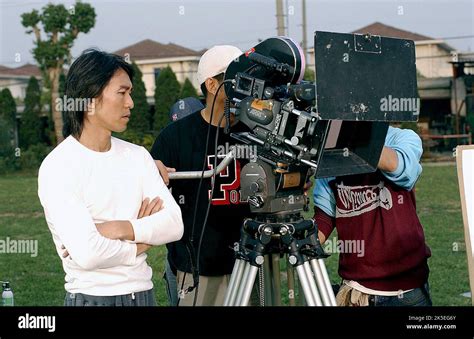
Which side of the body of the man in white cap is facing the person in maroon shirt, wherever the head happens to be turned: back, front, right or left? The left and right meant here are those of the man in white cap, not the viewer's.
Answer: front

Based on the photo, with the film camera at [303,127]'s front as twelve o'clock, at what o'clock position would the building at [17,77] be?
The building is roughly at 7 o'clock from the film camera.

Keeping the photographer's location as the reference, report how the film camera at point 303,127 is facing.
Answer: facing the viewer and to the right of the viewer

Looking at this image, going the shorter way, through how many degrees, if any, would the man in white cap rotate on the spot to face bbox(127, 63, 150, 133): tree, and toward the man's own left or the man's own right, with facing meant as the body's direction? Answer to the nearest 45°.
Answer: approximately 135° to the man's own left

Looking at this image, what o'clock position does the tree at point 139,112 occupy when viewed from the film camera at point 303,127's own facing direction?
The tree is roughly at 7 o'clock from the film camera.

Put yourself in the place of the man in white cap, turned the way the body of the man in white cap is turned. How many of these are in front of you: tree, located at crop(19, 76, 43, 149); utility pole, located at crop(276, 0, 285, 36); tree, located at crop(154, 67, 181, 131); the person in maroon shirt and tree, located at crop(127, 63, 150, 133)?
1

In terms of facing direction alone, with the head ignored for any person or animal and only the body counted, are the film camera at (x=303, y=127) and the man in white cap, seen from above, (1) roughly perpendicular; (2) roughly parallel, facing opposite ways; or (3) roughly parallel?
roughly parallel

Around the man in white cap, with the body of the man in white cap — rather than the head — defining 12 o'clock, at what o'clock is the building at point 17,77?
The building is roughly at 7 o'clock from the man in white cap.

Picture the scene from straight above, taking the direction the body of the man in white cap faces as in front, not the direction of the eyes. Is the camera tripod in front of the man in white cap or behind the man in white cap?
in front

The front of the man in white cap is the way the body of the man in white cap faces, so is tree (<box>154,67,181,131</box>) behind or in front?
behind

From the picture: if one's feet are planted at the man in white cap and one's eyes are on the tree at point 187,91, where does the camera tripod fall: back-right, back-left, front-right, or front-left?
back-right

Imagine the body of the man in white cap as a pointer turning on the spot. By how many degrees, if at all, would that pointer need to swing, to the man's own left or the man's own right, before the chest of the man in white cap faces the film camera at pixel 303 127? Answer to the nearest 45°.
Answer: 0° — they already face it

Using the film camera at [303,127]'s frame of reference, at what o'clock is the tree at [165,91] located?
The tree is roughly at 7 o'clock from the film camera.

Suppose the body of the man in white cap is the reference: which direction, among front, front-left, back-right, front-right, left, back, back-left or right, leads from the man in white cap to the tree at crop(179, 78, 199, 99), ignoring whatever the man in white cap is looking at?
back-left

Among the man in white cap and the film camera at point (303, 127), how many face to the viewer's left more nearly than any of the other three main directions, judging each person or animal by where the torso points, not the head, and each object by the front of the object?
0

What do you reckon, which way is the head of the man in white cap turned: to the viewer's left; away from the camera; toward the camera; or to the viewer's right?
to the viewer's right
